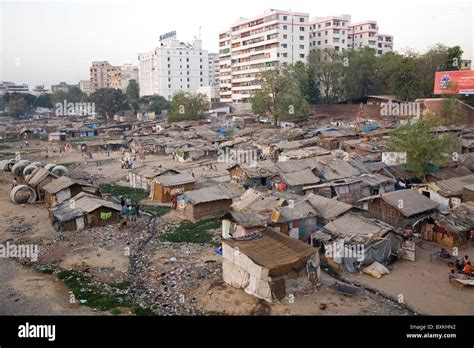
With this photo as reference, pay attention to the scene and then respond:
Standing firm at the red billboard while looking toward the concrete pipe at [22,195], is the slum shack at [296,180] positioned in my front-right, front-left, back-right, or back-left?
front-left

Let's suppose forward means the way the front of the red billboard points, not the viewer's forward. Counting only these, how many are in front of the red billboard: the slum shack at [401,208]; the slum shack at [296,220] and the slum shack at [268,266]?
3

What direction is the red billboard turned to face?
toward the camera

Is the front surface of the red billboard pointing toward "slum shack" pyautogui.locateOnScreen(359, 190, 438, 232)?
yes

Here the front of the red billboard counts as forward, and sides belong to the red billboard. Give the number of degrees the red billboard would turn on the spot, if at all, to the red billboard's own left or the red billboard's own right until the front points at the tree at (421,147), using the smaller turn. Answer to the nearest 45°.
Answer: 0° — it already faces it

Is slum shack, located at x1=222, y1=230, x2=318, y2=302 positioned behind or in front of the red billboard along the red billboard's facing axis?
in front

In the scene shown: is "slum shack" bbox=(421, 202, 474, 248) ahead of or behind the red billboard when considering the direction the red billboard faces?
ahead
